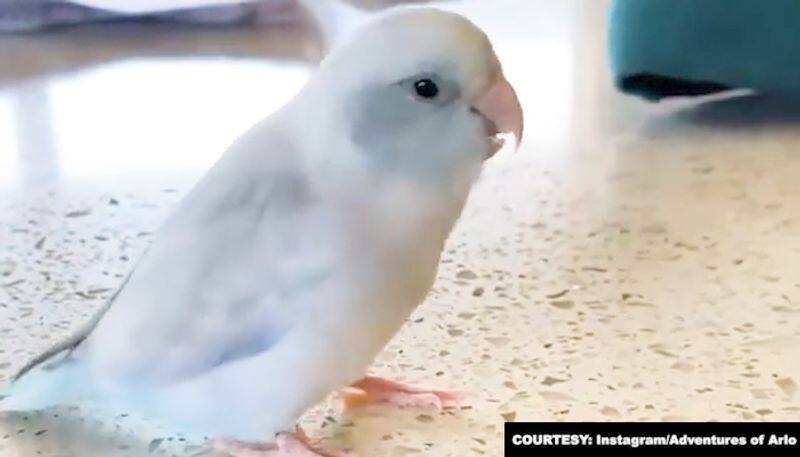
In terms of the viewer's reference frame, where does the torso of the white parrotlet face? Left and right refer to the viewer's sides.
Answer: facing to the right of the viewer
